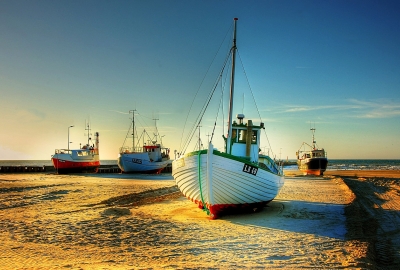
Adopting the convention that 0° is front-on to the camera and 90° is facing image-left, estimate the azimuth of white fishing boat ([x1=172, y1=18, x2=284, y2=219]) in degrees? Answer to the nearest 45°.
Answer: approximately 45°

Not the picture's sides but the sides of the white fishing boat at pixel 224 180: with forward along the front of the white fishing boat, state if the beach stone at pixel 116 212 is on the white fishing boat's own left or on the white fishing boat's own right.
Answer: on the white fishing boat's own right
